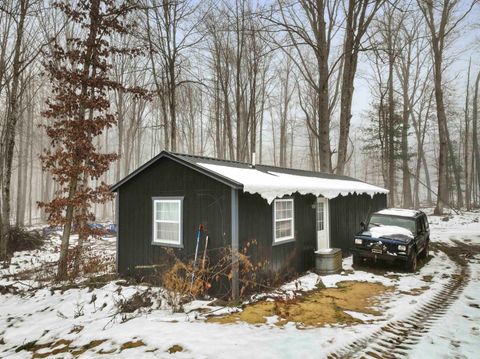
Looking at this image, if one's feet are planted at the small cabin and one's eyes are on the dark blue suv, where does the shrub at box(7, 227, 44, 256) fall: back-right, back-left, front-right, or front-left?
back-left

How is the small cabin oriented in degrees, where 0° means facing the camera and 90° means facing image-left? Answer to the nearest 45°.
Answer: approximately 315°

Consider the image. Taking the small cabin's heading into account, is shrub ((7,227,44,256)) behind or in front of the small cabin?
behind

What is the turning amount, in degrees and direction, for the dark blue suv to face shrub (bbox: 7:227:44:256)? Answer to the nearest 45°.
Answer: approximately 45° to its right

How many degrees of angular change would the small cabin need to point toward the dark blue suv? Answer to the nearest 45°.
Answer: approximately 45° to its left

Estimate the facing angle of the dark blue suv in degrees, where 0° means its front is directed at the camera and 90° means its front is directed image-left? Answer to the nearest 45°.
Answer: approximately 45°
